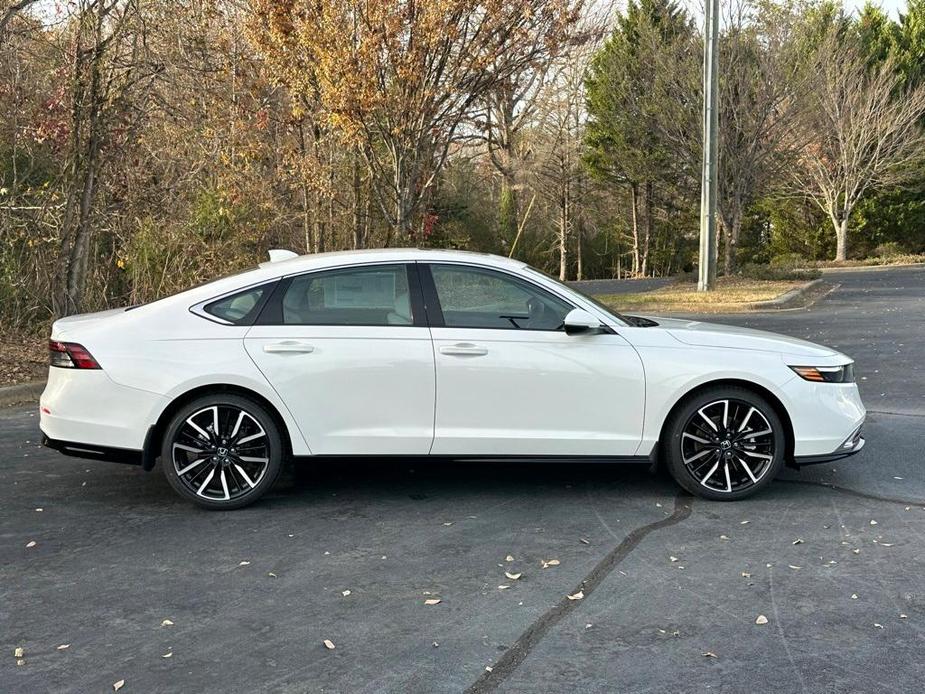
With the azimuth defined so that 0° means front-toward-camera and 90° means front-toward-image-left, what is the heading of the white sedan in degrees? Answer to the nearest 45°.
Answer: approximately 270°

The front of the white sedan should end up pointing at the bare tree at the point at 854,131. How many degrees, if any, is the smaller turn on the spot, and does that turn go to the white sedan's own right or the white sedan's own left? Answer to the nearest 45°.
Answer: approximately 45° to the white sedan's own left

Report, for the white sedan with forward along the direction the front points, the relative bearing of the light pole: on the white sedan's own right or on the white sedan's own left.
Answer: on the white sedan's own left

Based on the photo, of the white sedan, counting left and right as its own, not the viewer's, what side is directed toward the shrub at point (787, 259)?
left
